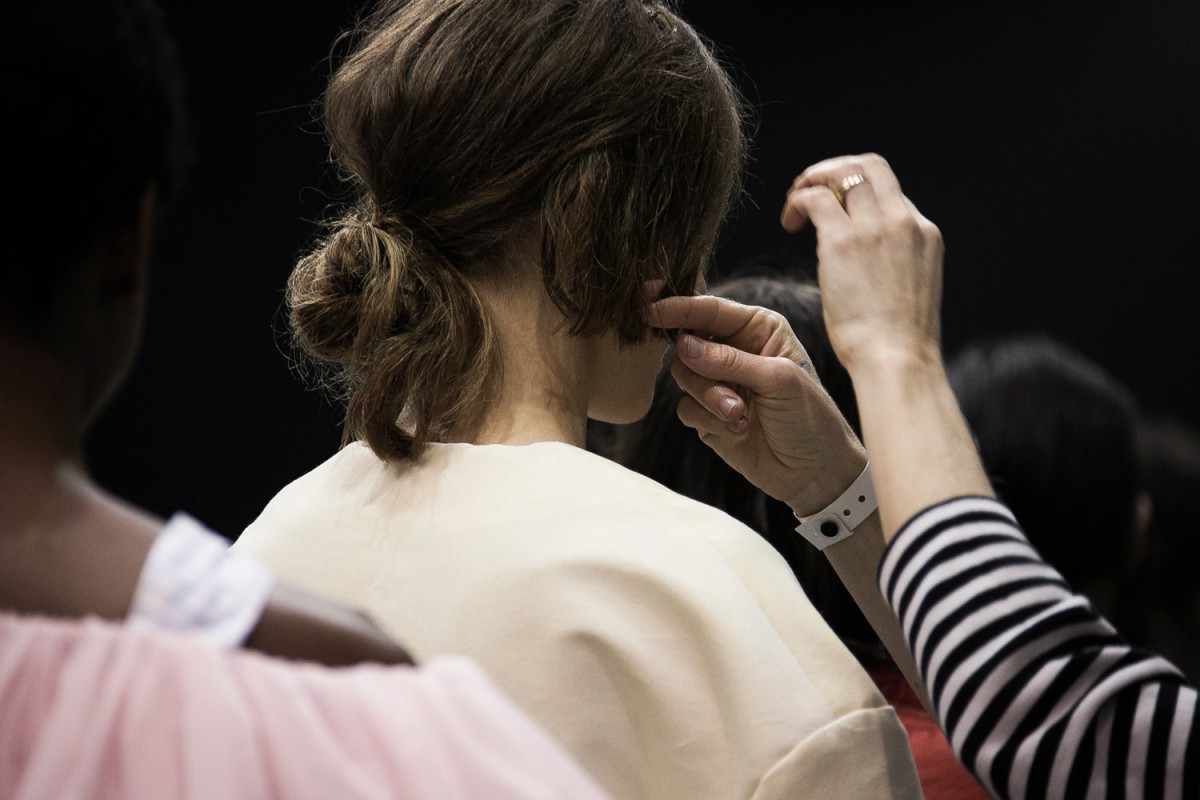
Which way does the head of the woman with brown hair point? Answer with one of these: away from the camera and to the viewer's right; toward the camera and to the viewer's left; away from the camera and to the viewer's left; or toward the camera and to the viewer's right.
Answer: away from the camera and to the viewer's right

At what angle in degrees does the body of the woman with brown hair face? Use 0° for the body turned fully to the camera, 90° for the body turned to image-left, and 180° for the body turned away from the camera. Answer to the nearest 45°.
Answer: approximately 225°
